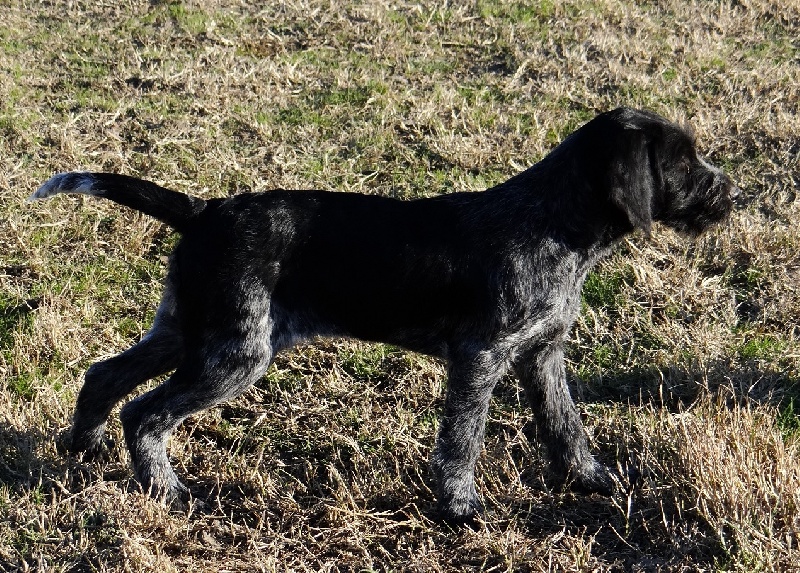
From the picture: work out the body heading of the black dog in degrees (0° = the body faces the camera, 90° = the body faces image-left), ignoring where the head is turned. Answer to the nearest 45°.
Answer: approximately 270°
